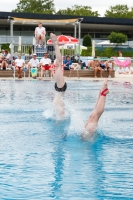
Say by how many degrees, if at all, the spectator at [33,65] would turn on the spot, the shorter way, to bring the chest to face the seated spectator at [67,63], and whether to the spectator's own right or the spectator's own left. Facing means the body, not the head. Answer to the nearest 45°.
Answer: approximately 135° to the spectator's own left

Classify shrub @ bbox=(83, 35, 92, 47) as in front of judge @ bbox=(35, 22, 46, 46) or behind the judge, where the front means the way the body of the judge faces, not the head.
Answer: behind

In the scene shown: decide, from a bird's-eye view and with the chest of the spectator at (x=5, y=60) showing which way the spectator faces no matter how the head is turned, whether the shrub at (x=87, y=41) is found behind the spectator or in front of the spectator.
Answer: behind

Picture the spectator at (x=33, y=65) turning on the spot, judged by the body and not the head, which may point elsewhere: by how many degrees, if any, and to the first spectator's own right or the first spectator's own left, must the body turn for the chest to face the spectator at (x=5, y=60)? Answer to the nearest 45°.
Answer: approximately 135° to the first spectator's own right

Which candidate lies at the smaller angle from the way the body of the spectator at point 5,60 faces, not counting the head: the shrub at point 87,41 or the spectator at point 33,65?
the spectator

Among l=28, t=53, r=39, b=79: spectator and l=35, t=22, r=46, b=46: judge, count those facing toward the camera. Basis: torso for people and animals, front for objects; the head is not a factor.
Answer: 2

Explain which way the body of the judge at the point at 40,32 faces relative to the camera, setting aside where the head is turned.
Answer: toward the camera

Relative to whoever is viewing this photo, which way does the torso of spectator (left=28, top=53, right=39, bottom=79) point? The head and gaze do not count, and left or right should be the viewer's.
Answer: facing the viewer

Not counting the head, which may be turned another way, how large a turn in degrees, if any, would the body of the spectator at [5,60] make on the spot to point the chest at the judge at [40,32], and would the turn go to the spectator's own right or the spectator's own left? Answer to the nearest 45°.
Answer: approximately 90° to the spectator's own left

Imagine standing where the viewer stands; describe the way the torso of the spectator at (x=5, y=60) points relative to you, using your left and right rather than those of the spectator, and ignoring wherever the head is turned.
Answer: facing the viewer and to the left of the viewer
